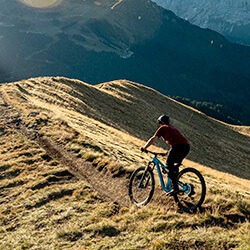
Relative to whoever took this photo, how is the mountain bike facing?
facing away from the viewer and to the left of the viewer
